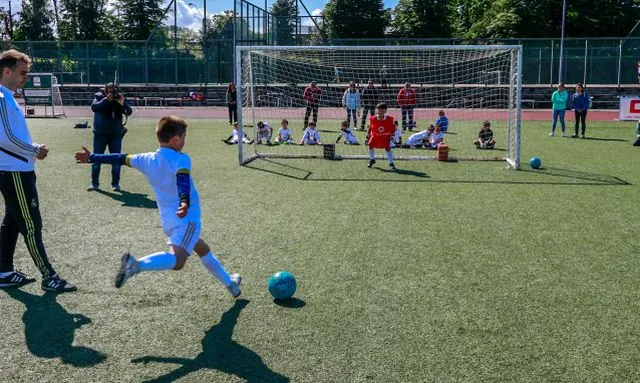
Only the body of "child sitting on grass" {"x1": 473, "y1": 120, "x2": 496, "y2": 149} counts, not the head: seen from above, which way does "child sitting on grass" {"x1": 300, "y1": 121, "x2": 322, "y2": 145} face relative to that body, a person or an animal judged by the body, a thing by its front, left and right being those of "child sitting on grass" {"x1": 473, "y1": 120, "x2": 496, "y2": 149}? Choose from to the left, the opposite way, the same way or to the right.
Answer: the same way

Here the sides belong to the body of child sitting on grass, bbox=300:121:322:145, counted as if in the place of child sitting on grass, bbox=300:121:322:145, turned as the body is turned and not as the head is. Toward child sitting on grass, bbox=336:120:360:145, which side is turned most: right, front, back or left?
left

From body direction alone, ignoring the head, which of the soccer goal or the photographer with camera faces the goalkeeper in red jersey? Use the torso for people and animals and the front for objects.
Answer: the soccer goal

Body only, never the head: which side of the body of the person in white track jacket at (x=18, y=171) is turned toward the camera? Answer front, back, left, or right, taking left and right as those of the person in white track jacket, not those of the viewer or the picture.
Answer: right

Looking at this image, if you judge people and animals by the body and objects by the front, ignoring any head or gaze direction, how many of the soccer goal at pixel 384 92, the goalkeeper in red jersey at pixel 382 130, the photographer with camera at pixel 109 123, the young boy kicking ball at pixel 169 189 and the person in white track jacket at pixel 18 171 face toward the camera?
3

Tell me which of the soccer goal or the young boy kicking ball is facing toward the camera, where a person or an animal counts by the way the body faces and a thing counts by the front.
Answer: the soccer goal

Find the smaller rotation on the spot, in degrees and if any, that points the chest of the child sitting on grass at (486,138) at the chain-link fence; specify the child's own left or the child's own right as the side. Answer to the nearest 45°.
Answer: approximately 135° to the child's own right

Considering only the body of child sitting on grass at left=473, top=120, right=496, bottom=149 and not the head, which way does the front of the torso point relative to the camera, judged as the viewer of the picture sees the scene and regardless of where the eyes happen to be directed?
toward the camera

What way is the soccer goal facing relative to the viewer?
toward the camera

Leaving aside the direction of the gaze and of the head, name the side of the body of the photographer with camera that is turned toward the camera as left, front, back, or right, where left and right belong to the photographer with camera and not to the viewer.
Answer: front

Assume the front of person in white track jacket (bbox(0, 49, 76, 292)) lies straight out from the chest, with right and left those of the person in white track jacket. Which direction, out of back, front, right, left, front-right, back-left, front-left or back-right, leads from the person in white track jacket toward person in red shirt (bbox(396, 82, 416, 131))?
front-left

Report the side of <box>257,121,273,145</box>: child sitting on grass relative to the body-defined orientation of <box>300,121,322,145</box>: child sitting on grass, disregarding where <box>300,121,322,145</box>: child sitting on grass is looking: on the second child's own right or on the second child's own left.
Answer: on the second child's own right

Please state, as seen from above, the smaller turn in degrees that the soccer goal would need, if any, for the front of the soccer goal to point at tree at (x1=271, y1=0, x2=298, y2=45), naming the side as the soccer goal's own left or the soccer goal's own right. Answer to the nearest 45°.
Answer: approximately 180°

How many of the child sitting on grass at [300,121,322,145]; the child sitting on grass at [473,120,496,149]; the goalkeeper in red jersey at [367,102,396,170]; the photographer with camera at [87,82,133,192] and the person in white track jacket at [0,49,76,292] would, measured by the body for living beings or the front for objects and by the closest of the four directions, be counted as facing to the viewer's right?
1

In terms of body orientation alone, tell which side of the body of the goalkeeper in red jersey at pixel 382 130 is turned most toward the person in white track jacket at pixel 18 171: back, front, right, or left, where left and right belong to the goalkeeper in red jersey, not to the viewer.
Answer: front

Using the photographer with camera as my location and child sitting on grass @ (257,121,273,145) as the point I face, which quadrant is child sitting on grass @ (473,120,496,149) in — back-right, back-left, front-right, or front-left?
front-right

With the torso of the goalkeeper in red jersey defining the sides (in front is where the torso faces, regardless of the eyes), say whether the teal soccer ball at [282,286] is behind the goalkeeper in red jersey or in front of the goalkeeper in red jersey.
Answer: in front

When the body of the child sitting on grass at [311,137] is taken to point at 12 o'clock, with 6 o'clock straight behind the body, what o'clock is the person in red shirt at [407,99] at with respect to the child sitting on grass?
The person in red shirt is roughly at 8 o'clock from the child sitting on grass.

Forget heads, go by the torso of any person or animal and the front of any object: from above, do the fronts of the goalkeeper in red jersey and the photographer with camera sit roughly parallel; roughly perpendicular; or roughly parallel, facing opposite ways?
roughly parallel

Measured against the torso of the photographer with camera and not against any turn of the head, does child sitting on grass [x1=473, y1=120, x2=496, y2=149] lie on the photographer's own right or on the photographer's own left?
on the photographer's own left
